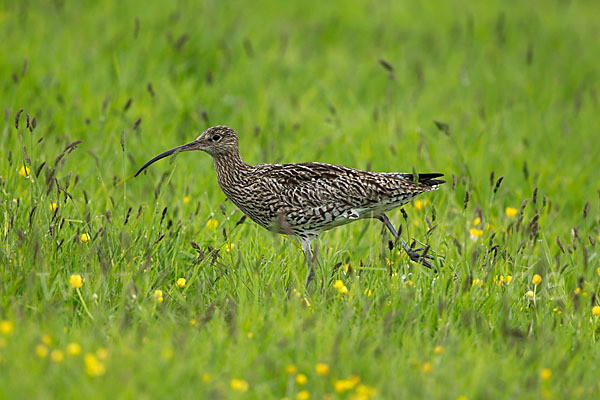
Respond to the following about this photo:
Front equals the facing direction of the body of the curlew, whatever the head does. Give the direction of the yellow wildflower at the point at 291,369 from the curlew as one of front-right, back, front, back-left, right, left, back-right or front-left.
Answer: left

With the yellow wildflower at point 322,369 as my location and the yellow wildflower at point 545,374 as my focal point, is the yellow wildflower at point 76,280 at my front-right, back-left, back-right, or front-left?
back-left

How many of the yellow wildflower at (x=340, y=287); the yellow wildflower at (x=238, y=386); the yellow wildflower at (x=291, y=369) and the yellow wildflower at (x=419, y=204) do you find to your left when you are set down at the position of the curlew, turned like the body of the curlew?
3

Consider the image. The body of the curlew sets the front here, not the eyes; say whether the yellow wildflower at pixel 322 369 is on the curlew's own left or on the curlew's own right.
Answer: on the curlew's own left

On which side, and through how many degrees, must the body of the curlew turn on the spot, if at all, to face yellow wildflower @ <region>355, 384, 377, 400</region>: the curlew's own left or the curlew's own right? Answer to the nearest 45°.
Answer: approximately 90° to the curlew's own left

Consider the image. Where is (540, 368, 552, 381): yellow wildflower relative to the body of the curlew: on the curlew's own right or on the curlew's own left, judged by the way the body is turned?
on the curlew's own left

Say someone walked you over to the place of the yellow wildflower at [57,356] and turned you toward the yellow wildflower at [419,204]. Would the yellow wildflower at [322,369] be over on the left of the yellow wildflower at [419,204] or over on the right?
right

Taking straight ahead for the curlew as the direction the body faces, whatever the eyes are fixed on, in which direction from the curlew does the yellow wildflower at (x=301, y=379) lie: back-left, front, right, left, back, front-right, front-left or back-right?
left

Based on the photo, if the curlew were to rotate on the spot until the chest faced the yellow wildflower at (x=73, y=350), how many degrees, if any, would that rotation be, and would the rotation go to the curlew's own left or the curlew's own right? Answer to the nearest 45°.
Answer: approximately 45° to the curlew's own left

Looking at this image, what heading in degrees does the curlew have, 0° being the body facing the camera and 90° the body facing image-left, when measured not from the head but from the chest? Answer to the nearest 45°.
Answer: approximately 90°

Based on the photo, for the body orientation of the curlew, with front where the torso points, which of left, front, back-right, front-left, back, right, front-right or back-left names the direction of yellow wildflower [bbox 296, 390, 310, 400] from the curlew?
left

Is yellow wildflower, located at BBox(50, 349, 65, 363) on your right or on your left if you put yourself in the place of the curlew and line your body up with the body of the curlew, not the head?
on your left

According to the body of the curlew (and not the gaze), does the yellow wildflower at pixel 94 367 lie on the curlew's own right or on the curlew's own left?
on the curlew's own left
